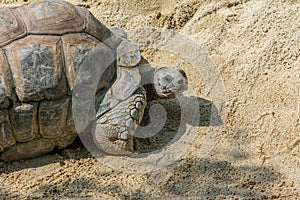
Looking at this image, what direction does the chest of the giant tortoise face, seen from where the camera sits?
to the viewer's right
